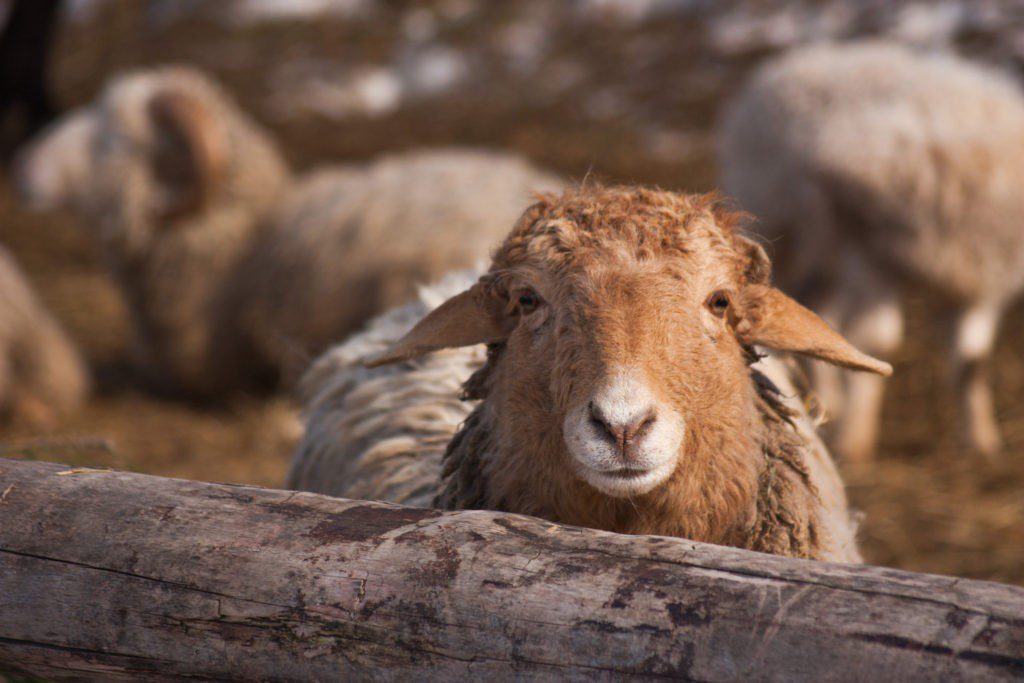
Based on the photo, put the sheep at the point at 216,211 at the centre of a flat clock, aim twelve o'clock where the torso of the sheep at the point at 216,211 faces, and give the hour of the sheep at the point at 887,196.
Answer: the sheep at the point at 887,196 is roughly at 7 o'clock from the sheep at the point at 216,211.

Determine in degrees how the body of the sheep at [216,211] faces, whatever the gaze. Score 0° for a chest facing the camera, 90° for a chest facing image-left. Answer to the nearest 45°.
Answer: approximately 90°

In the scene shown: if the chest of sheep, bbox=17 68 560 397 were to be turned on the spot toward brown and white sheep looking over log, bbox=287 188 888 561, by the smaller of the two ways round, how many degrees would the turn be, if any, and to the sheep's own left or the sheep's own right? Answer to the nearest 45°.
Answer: approximately 90° to the sheep's own left
